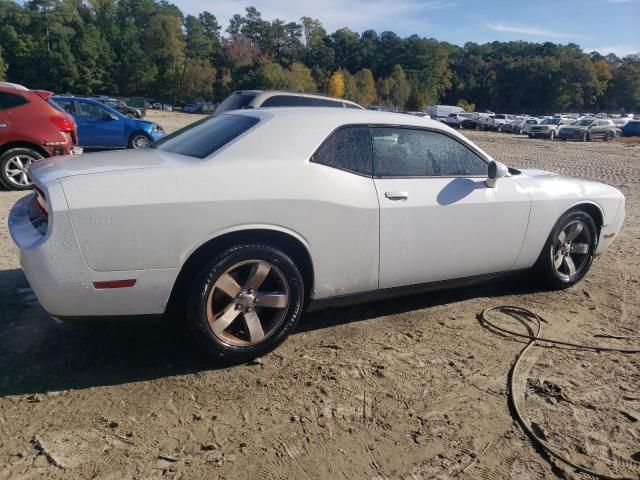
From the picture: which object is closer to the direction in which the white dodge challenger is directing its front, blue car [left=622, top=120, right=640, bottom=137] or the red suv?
the blue car

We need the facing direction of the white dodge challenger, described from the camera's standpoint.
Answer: facing away from the viewer and to the right of the viewer

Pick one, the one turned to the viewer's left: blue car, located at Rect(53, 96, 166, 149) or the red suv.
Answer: the red suv

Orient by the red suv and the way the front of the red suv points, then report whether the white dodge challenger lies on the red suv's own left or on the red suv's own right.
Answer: on the red suv's own left

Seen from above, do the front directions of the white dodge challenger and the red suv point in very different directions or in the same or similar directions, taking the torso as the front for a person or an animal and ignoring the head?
very different directions

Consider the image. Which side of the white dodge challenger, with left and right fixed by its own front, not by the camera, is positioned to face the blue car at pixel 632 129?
front

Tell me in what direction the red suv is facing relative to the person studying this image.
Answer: facing to the left of the viewer

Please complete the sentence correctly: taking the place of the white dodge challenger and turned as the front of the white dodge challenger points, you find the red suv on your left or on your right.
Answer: on your left

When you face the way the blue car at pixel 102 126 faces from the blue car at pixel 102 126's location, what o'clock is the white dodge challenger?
The white dodge challenger is roughly at 3 o'clock from the blue car.

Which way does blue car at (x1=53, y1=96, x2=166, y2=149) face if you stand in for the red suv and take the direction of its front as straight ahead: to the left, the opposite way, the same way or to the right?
the opposite way

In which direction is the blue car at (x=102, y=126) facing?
to the viewer's right

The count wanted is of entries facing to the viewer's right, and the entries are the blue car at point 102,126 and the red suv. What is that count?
1

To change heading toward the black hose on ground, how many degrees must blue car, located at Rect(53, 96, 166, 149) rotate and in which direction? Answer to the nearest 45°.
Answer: approximately 90° to its right

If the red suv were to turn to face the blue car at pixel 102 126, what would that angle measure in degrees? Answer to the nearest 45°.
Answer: approximately 90° to its right
